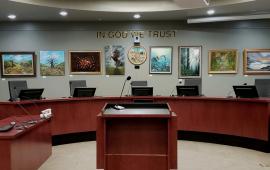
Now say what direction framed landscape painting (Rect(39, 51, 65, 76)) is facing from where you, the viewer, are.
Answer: facing the viewer

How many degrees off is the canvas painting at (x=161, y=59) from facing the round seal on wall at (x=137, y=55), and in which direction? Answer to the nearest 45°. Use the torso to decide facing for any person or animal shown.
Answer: approximately 90° to its right

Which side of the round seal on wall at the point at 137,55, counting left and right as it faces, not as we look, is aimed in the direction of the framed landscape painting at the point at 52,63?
right

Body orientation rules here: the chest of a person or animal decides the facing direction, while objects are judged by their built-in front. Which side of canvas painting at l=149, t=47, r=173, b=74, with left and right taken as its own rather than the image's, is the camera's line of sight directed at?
front

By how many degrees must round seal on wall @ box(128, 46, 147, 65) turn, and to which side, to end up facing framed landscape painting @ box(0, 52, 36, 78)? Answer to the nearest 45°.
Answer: approximately 90° to its right

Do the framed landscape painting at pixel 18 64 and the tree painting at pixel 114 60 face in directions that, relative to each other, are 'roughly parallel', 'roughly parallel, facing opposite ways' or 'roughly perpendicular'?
roughly parallel

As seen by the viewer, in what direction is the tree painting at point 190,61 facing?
toward the camera

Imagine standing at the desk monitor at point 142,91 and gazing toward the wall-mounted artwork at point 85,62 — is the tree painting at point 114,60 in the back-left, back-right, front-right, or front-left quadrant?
front-right

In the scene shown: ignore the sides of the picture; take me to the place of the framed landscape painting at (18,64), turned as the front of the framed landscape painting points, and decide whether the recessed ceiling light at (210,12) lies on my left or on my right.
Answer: on my left

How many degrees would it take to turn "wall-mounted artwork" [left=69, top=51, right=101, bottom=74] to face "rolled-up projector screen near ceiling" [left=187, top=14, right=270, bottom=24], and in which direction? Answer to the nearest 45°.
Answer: approximately 90° to its left

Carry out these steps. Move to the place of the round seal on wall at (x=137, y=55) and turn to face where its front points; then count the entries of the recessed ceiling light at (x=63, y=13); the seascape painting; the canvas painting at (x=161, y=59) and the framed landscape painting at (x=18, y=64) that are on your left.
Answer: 2

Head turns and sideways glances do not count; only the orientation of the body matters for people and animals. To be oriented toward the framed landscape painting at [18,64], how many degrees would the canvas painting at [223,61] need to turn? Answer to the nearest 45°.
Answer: approximately 90° to its right

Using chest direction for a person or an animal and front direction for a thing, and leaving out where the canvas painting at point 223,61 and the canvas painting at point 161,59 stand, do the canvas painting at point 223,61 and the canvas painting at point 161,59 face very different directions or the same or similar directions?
same or similar directions

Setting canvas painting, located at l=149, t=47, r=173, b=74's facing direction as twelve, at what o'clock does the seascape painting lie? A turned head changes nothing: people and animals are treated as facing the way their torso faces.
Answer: The seascape painting is roughly at 9 o'clock from the canvas painting.

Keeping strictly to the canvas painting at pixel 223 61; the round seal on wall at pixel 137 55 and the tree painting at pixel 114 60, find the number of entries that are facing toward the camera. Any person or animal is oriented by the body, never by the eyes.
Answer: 3

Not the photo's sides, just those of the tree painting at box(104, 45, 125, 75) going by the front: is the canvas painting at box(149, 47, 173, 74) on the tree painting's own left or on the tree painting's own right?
on the tree painting's own left

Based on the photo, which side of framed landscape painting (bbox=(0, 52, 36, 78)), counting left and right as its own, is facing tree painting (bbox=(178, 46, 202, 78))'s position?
left
